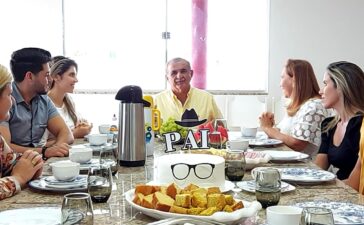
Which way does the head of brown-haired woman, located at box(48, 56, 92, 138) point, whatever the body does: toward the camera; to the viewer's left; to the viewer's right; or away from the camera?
to the viewer's right

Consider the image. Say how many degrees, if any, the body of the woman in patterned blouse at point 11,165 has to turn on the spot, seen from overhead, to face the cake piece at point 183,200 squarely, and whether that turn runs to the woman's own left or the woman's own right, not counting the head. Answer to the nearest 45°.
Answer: approximately 45° to the woman's own right

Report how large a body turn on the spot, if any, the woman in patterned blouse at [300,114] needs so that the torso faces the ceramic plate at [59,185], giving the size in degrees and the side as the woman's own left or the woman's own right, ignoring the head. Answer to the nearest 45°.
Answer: approximately 45° to the woman's own left

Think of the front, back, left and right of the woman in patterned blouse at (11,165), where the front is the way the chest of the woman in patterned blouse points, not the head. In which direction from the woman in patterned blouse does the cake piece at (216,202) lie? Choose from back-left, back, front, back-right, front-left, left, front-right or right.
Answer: front-right

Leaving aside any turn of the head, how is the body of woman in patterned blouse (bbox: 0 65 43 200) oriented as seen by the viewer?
to the viewer's right

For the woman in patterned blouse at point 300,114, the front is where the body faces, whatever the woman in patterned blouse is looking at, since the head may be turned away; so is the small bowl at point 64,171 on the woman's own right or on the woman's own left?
on the woman's own left

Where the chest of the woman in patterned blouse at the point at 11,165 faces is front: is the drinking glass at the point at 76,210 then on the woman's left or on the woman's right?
on the woman's right

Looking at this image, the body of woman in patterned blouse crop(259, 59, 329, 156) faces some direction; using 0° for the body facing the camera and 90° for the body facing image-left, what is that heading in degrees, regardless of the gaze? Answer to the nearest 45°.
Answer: approximately 90°

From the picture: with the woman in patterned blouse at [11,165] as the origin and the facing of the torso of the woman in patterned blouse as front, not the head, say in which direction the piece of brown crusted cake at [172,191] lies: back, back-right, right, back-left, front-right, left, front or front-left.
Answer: front-right

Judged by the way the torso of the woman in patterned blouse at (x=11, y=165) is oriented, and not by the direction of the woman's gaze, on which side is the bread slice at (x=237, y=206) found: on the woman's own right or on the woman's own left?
on the woman's own right

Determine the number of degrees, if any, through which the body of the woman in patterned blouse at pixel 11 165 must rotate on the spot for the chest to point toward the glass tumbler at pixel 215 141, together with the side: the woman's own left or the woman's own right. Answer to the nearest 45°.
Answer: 0° — they already face it

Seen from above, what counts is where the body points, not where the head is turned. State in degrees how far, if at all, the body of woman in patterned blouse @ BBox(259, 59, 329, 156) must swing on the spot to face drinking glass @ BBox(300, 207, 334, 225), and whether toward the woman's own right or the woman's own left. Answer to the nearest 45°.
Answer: approximately 90° to the woman's own left

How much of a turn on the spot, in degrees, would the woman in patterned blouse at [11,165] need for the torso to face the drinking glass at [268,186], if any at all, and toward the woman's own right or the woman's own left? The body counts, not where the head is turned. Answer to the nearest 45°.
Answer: approximately 45° to the woman's own right

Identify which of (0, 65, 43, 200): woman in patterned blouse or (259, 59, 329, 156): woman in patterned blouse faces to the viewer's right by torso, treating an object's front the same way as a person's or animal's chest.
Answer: (0, 65, 43, 200): woman in patterned blouse

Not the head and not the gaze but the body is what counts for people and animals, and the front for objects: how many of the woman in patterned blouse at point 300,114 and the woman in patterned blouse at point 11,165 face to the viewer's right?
1
